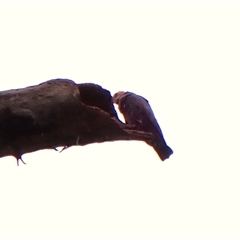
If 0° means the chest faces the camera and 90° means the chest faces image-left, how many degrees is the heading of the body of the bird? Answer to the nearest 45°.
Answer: approximately 90°
